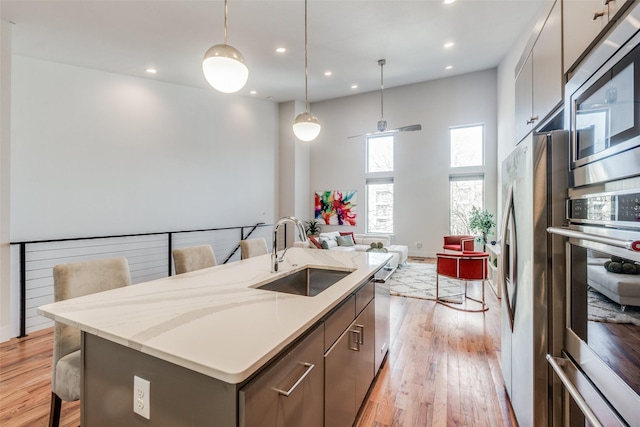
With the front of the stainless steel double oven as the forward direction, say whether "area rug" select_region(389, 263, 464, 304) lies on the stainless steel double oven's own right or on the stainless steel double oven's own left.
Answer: on the stainless steel double oven's own right

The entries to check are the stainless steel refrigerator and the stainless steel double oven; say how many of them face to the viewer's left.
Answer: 2

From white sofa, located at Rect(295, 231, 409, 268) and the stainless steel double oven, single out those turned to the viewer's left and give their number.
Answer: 1

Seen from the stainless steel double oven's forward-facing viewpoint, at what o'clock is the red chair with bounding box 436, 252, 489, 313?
The red chair is roughly at 2 o'clock from the stainless steel double oven.

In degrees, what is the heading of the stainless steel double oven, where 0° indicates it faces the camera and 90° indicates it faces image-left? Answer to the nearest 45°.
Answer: approximately 90°

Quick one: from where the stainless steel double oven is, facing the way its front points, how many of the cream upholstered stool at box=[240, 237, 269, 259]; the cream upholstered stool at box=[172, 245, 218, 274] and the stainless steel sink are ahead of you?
3

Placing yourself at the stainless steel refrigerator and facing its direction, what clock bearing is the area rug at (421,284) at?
The area rug is roughly at 2 o'clock from the stainless steel refrigerator.

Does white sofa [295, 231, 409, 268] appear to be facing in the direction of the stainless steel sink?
yes

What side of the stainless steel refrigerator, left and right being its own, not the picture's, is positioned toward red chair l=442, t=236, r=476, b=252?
right

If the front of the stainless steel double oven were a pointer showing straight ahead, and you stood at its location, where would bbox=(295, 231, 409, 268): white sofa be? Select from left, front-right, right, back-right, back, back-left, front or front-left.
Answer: front-right

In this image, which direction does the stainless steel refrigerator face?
to the viewer's left

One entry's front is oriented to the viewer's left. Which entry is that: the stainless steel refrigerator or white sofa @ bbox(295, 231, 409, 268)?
the stainless steel refrigerator

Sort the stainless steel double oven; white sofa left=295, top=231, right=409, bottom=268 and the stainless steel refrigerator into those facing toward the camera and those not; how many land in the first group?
1

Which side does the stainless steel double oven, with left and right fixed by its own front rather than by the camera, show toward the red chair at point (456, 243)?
right
